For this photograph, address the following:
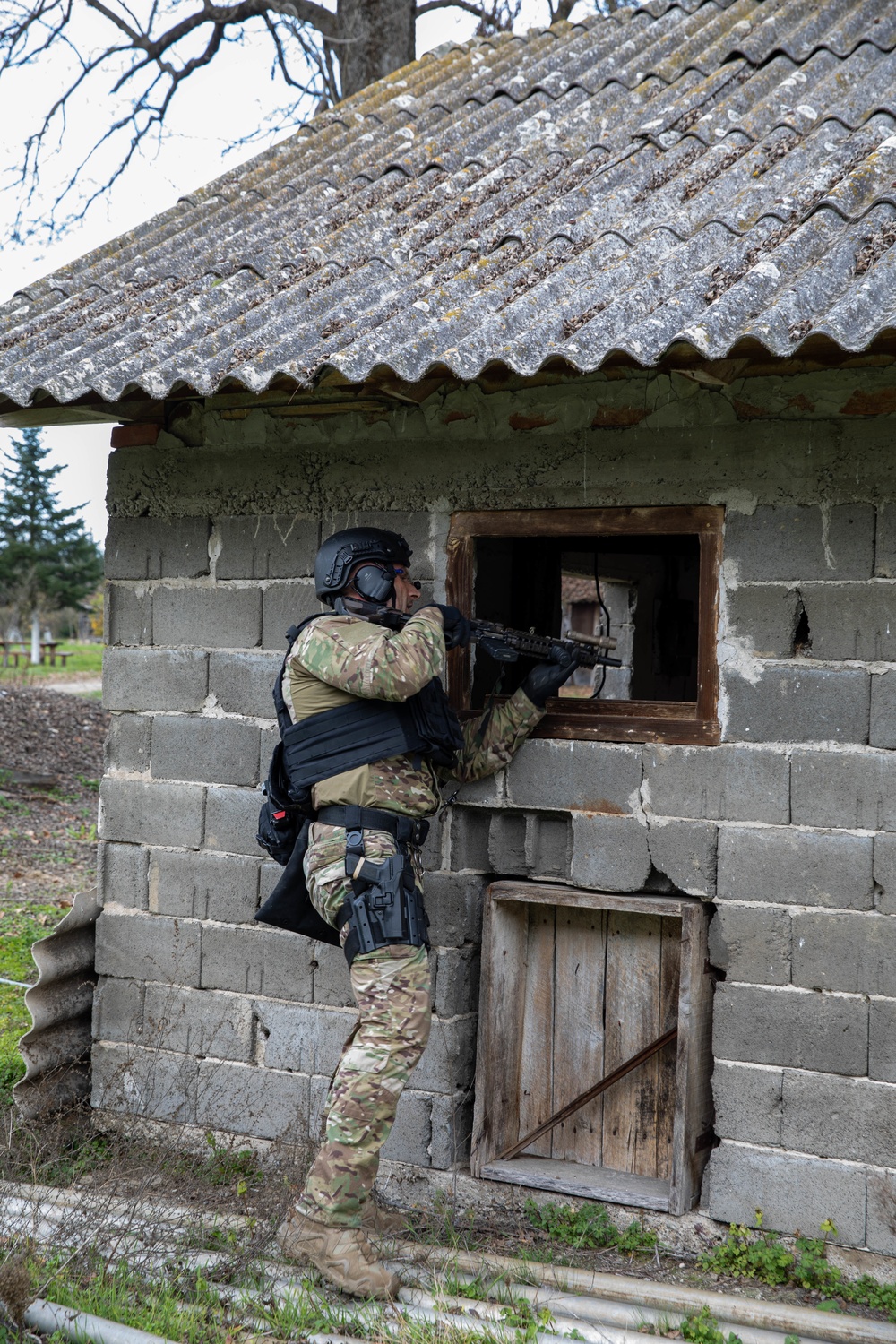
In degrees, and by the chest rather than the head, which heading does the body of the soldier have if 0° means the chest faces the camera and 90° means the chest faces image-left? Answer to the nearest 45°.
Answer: approximately 270°

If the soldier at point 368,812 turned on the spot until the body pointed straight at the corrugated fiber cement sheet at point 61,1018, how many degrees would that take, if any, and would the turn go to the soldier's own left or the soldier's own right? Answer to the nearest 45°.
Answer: approximately 135° to the soldier's own left

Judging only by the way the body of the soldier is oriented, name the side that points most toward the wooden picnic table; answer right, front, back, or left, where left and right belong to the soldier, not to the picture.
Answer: left

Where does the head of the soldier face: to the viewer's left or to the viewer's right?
to the viewer's right
